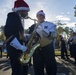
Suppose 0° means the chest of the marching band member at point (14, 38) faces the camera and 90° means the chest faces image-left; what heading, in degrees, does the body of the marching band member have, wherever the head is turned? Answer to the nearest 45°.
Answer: approximately 270°

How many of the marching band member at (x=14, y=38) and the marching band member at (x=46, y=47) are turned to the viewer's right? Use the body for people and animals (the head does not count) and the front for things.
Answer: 1

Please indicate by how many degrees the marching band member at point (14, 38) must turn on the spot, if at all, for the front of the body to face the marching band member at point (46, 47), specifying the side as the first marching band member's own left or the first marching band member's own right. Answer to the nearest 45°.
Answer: approximately 45° to the first marching band member's own left

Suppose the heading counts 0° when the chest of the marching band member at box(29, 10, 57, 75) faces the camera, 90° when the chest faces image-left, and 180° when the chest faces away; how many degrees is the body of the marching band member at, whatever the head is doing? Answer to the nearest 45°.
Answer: approximately 45°

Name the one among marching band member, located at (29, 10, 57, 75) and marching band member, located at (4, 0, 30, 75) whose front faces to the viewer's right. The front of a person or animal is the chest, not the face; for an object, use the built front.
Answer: marching band member, located at (4, 0, 30, 75)

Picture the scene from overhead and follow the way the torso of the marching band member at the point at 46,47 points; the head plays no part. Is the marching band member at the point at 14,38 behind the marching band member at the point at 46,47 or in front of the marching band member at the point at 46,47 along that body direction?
in front
